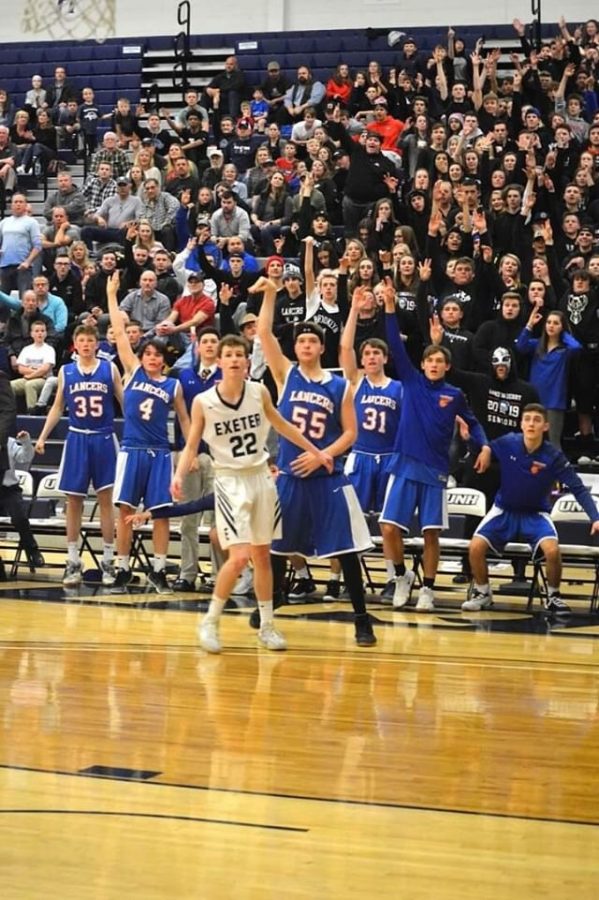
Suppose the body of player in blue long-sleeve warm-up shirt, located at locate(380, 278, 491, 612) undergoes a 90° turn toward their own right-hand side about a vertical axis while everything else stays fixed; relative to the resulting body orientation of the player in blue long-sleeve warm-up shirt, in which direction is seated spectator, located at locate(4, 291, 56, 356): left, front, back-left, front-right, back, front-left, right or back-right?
front-right

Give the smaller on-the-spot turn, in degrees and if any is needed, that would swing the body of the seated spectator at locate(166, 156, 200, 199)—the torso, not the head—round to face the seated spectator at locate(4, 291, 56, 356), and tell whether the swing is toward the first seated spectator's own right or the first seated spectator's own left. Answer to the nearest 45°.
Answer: approximately 45° to the first seated spectator's own right

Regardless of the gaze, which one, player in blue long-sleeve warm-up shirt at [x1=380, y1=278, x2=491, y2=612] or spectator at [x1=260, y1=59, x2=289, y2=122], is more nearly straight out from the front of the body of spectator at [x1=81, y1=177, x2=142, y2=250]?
the player in blue long-sleeve warm-up shirt
